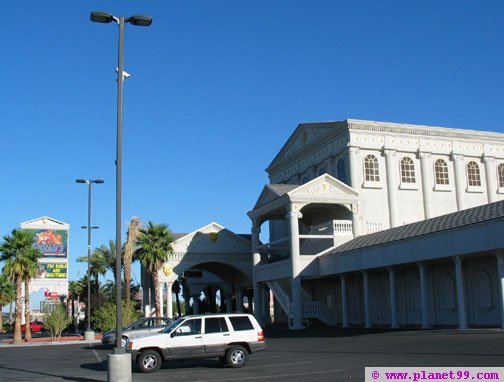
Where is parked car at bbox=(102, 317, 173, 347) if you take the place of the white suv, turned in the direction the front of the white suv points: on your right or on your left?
on your right

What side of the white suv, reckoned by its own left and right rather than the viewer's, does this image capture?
left

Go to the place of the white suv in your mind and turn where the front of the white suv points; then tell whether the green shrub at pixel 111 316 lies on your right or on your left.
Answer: on your right

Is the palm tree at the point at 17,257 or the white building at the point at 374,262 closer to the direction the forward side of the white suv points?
the palm tree

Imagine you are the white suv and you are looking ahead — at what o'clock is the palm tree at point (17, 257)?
The palm tree is roughly at 2 o'clock from the white suv.
